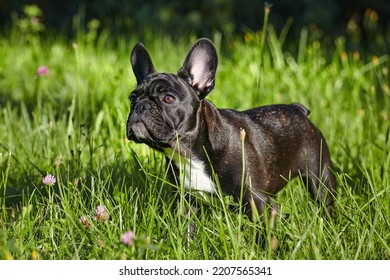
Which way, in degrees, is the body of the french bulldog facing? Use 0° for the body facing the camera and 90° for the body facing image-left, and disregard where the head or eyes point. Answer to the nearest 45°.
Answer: approximately 45°
